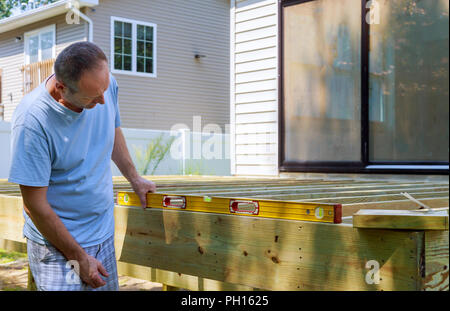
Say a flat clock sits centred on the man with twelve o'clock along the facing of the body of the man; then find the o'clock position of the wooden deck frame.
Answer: The wooden deck frame is roughly at 11 o'clock from the man.

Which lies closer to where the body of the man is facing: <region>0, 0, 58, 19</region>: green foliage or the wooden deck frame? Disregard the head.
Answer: the wooden deck frame

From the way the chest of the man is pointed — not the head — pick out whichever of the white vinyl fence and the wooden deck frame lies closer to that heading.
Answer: the wooden deck frame

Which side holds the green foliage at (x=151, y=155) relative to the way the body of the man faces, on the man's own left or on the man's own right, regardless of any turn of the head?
on the man's own left

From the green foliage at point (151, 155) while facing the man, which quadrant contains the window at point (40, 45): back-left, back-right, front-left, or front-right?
back-right

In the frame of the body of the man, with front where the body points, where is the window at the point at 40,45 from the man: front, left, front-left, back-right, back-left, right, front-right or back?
back-left

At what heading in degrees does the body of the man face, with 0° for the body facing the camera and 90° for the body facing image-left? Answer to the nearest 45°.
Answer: approximately 315°

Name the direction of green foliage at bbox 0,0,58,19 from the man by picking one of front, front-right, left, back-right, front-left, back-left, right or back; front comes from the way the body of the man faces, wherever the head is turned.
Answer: back-left

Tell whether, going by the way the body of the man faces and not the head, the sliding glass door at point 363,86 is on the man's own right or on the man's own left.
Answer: on the man's own left

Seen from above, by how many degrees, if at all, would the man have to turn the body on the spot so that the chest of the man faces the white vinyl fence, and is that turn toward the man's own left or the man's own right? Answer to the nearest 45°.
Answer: approximately 135° to the man's own left
